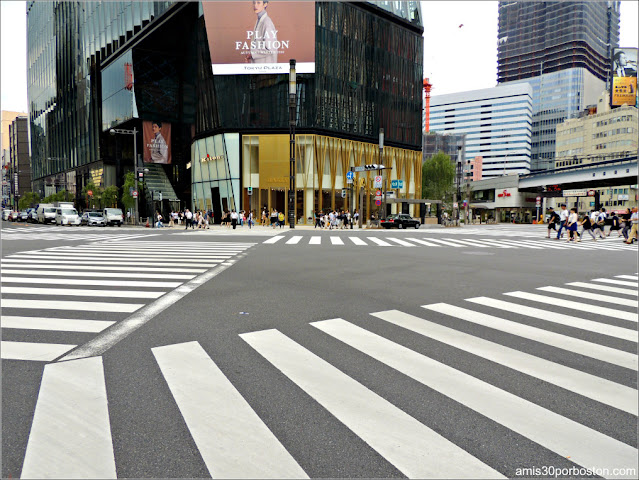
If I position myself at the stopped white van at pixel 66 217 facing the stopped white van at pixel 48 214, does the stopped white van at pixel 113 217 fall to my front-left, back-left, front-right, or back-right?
back-right

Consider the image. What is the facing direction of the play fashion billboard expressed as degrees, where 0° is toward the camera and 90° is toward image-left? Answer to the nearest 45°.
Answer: approximately 0°

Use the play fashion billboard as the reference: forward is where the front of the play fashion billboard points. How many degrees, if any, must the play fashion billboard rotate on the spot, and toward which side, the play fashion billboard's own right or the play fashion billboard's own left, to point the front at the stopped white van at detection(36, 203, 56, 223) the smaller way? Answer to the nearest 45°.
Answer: approximately 90° to the play fashion billboard's own right

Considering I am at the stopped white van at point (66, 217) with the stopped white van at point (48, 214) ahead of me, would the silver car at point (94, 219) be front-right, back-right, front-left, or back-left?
back-right

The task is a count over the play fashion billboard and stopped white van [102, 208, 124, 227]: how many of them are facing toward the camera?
2
